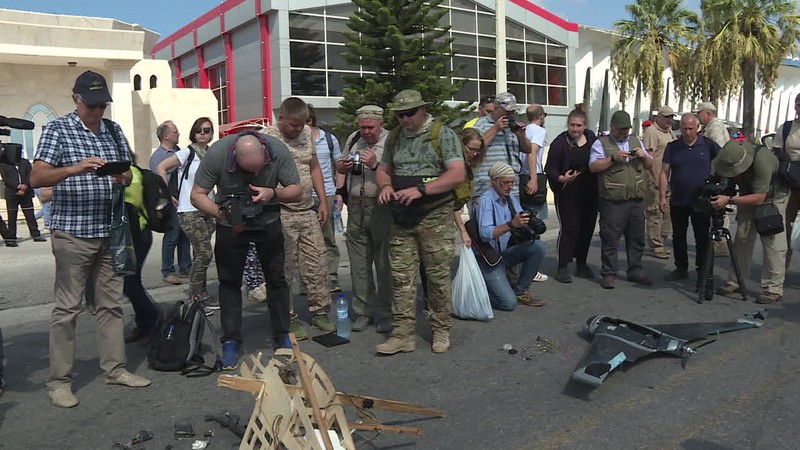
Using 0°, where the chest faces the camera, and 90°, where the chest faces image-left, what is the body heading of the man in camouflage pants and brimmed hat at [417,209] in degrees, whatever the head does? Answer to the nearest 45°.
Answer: approximately 45°

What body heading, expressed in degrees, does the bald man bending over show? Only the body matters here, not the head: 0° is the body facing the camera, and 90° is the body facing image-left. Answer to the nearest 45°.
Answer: approximately 0°

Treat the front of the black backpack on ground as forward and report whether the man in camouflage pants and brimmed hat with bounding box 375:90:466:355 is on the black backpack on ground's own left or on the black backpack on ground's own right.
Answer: on the black backpack on ground's own left

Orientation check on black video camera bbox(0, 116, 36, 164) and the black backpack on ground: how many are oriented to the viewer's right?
1

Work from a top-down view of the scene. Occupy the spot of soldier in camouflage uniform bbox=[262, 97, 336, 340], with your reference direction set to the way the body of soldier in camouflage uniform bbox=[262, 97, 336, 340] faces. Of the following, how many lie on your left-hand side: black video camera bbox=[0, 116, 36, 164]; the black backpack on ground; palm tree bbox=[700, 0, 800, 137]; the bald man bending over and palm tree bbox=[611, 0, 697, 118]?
2

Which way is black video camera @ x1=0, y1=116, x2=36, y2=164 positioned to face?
to the viewer's right
